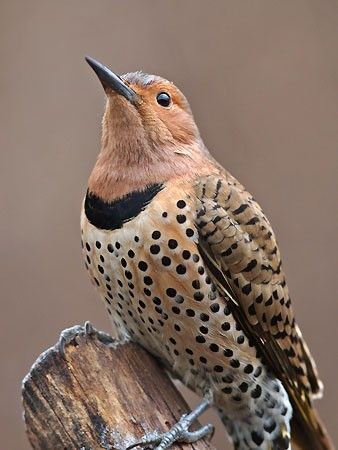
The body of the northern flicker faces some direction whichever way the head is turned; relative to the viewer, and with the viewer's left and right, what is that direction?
facing the viewer and to the left of the viewer
